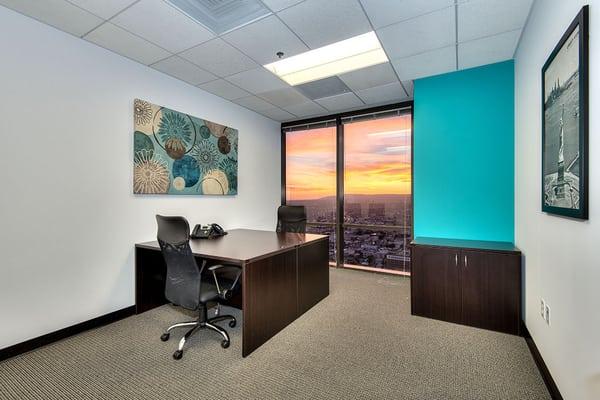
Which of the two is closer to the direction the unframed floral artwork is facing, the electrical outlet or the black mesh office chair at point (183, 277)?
the electrical outlet

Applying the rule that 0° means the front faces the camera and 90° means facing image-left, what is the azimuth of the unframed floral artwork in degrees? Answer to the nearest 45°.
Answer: approximately 315°

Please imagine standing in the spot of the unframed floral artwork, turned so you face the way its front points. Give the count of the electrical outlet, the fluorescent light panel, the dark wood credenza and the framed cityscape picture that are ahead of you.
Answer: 4

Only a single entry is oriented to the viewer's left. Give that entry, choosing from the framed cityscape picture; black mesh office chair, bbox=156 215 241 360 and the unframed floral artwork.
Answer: the framed cityscape picture

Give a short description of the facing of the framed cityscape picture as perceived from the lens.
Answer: facing to the left of the viewer

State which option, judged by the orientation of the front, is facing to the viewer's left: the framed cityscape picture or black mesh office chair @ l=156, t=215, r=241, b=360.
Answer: the framed cityscape picture

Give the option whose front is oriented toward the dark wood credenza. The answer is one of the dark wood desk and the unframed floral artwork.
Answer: the unframed floral artwork

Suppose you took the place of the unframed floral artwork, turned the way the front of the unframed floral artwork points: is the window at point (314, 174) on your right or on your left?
on your left

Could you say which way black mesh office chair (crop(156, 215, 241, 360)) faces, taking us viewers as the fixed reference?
facing away from the viewer and to the right of the viewer

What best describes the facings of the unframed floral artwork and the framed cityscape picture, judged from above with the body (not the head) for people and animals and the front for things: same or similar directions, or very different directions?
very different directions
